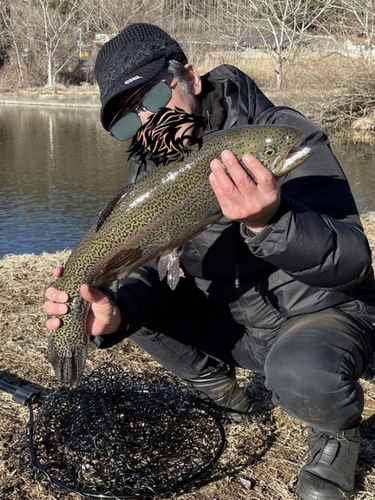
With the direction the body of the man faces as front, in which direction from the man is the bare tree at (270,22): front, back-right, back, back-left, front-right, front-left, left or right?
back-right

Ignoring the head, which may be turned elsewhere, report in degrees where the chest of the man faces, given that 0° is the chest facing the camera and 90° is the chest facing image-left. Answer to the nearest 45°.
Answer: approximately 45°

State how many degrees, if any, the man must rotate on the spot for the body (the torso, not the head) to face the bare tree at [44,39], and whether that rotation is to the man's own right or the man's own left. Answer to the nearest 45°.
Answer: approximately 135° to the man's own right
